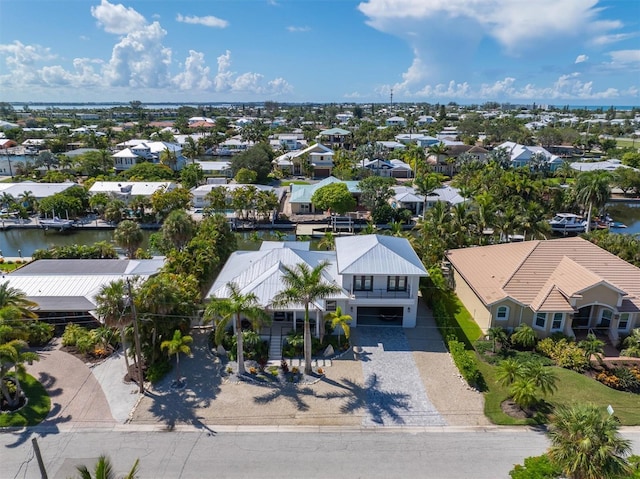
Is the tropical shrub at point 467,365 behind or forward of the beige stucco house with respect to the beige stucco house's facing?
forward

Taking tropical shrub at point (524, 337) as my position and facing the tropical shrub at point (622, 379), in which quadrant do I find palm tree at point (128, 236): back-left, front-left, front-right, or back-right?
back-right

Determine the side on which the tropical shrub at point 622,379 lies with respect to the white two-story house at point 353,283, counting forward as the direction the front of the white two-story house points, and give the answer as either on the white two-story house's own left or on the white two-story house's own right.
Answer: on the white two-story house's own left

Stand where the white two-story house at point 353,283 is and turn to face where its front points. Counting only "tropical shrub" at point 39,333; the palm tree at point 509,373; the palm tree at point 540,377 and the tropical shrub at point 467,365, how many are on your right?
1

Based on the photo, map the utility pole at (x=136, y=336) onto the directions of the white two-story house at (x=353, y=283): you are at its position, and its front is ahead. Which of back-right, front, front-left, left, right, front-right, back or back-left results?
front-right

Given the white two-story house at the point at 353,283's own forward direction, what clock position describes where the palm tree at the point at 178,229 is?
The palm tree is roughly at 4 o'clock from the white two-story house.

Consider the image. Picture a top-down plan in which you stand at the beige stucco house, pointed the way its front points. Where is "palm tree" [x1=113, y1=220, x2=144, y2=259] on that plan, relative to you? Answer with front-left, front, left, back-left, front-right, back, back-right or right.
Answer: right

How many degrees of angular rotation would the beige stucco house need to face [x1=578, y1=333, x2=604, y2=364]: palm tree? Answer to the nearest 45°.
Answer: approximately 45° to its left

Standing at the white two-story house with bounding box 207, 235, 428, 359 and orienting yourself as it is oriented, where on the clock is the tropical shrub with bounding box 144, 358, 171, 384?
The tropical shrub is roughly at 2 o'clock from the white two-story house.

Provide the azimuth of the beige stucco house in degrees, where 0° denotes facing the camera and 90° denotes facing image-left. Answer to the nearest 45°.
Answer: approximately 0°

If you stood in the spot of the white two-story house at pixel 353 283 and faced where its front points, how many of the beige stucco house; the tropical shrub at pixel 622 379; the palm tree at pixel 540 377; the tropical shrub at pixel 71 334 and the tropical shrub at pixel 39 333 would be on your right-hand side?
2

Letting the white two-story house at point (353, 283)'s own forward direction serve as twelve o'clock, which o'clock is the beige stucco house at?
The beige stucco house is roughly at 9 o'clock from the white two-story house.

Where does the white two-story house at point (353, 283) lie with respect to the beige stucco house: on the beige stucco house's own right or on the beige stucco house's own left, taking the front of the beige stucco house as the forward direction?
on the beige stucco house's own right
